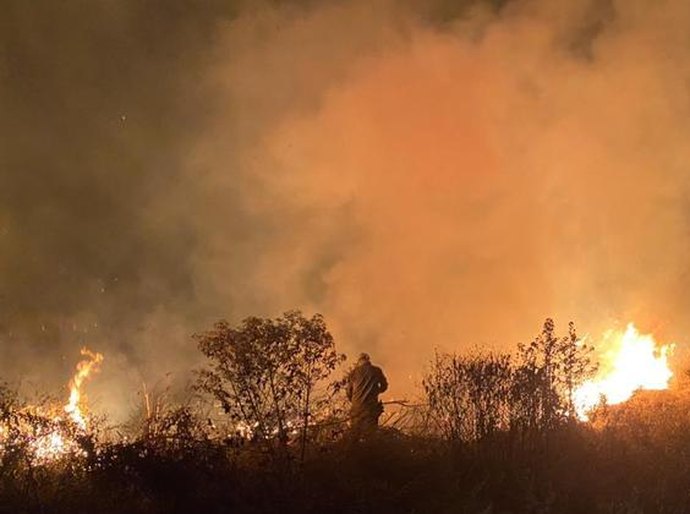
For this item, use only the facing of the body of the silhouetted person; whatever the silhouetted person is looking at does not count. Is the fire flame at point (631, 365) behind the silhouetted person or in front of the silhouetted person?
in front

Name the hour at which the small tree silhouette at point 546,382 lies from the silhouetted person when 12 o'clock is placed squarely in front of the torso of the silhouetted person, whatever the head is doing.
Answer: The small tree silhouette is roughly at 3 o'clock from the silhouetted person.

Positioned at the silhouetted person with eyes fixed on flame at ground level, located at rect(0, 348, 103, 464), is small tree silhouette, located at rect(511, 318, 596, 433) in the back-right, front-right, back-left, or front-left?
back-left

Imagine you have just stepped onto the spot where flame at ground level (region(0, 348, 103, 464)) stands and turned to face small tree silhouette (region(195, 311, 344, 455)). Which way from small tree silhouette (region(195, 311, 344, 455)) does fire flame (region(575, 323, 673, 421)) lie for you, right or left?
left

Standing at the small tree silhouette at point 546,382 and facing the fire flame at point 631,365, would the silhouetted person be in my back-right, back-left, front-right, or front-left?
back-left

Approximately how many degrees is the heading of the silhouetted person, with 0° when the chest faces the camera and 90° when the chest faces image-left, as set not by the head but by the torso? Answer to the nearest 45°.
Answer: approximately 180°

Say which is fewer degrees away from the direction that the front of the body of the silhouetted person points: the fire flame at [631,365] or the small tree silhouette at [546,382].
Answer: the fire flame

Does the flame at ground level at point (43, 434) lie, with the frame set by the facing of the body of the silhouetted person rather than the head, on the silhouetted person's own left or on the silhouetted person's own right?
on the silhouetted person's own left
